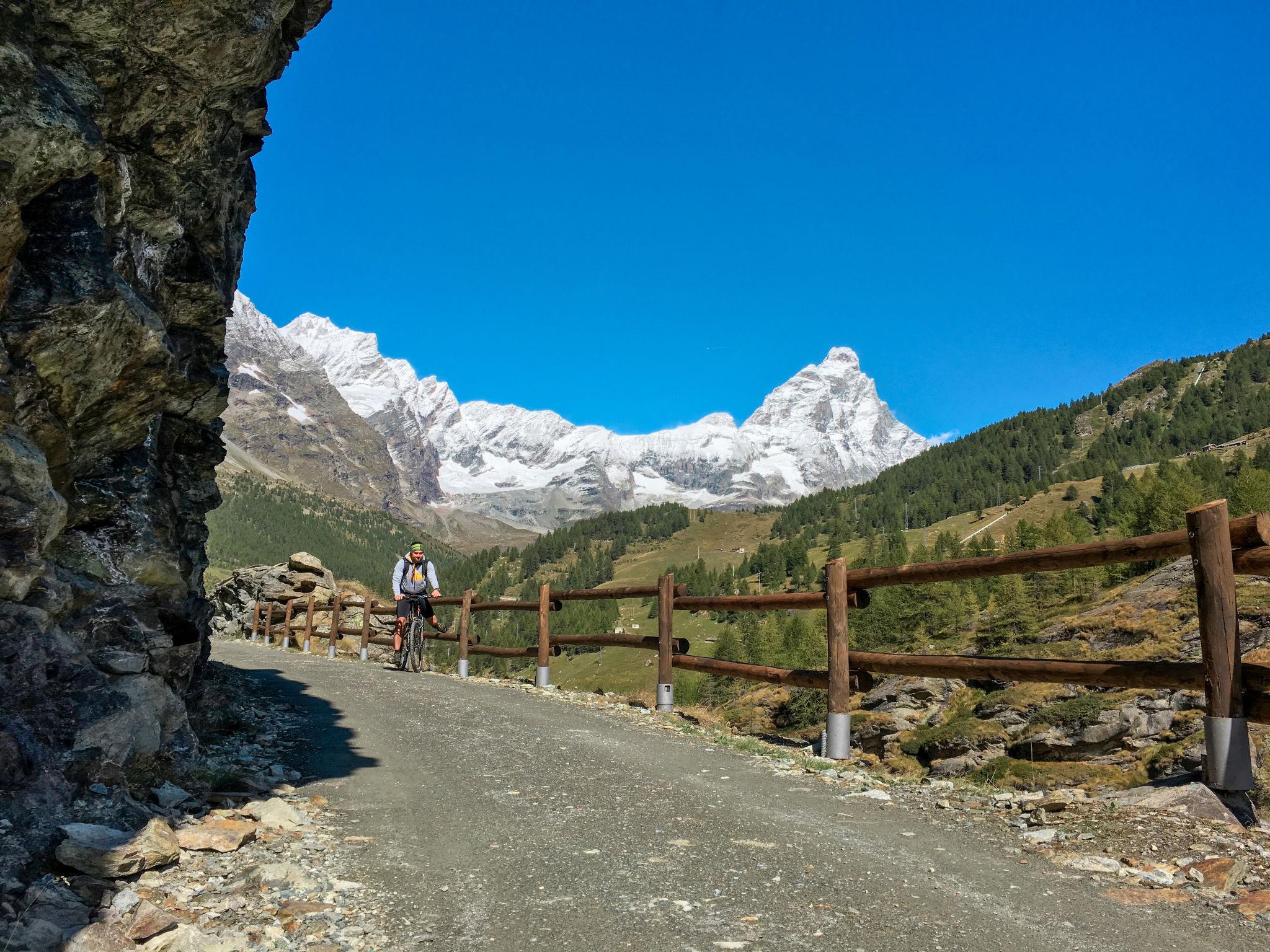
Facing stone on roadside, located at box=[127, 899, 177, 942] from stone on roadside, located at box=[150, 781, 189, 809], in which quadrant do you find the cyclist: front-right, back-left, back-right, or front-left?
back-left

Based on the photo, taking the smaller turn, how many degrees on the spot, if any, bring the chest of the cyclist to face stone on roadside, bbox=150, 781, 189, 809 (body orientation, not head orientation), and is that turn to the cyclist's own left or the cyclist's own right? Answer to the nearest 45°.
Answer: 0° — they already face it

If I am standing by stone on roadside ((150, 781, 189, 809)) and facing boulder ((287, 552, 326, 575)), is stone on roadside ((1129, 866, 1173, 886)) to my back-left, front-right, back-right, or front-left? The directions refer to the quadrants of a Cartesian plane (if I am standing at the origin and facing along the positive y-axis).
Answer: back-right

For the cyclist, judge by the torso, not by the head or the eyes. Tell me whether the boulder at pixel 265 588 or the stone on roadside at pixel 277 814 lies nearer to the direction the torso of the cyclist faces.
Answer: the stone on roadside

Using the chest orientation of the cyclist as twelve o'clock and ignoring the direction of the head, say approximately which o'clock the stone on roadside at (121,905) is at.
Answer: The stone on roadside is roughly at 12 o'clock from the cyclist.

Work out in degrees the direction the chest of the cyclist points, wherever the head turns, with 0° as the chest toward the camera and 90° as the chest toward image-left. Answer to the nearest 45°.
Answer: approximately 0°

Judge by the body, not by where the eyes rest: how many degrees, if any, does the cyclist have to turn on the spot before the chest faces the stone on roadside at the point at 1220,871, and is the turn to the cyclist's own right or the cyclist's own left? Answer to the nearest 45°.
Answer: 0° — they already face it
